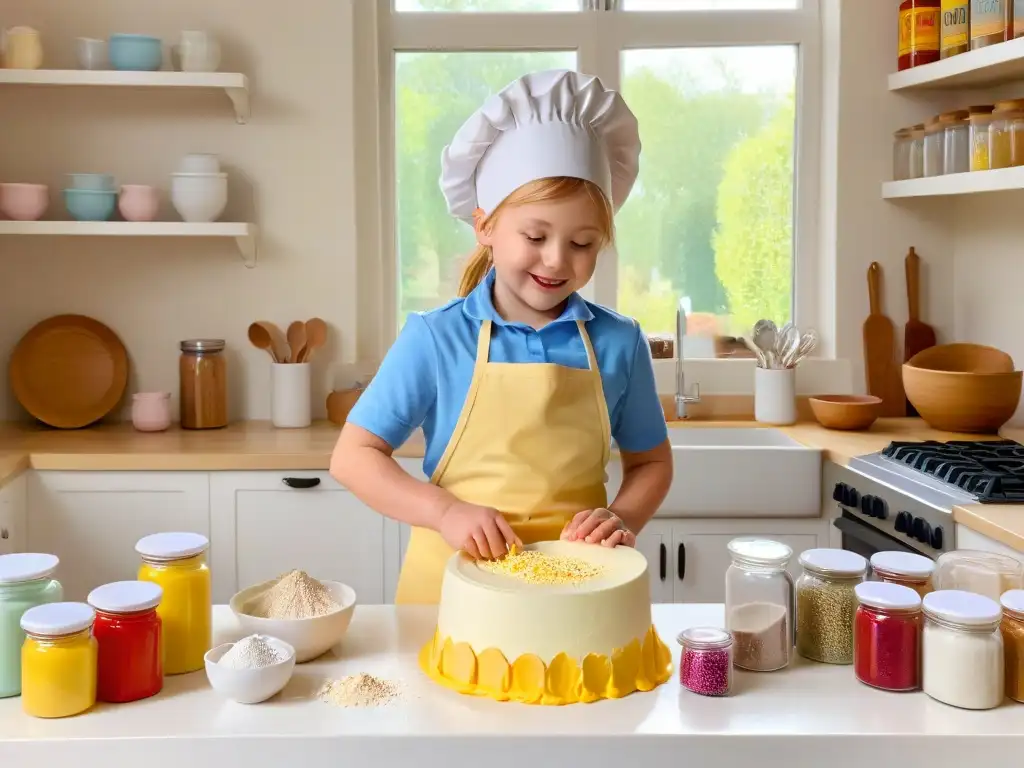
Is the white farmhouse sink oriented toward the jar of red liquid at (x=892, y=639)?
yes

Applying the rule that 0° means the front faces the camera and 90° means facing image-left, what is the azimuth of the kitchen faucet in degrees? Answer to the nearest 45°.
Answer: approximately 0°

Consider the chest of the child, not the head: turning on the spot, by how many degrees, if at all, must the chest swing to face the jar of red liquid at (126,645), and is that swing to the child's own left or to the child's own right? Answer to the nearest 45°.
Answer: approximately 45° to the child's own right

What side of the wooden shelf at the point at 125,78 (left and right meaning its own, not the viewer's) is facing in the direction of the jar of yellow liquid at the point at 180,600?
front

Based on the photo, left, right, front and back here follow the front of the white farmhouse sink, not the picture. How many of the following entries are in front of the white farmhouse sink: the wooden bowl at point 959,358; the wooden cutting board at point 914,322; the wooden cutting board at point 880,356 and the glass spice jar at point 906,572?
1

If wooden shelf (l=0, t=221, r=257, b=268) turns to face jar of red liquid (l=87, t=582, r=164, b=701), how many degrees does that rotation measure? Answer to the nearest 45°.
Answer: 0° — it already faces it

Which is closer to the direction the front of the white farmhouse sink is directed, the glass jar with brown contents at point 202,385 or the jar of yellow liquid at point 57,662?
the jar of yellow liquid

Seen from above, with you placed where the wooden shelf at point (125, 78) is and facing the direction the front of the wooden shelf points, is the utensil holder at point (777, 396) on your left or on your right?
on your left

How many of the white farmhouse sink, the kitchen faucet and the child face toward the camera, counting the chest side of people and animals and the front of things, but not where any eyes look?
3

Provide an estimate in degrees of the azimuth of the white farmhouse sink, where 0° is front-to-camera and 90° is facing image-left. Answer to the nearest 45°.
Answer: approximately 0°
